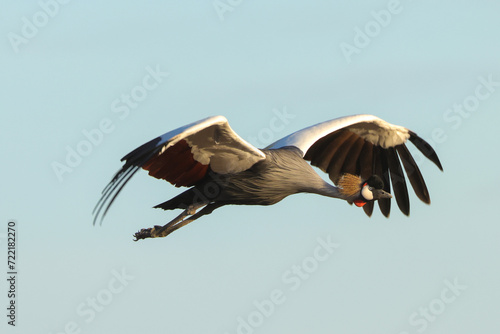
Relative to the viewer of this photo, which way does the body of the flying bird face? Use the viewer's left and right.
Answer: facing the viewer and to the right of the viewer
